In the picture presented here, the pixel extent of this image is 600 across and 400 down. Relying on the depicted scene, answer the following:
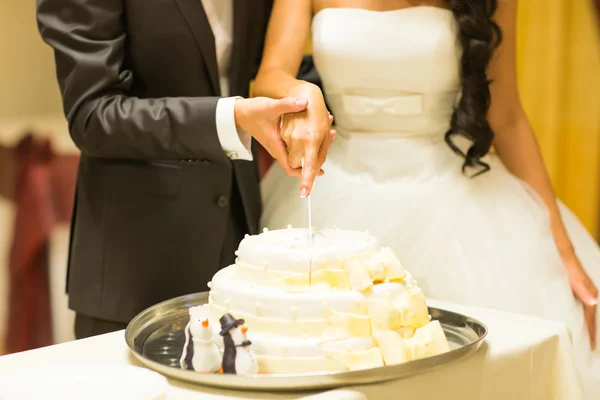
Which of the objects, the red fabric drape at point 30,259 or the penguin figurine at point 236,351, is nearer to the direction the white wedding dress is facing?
the penguin figurine

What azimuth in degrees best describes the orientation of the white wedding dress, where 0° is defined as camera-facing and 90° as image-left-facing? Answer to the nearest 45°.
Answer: approximately 0°

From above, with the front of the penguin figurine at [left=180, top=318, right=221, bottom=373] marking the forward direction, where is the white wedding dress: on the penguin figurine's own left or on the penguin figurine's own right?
on the penguin figurine's own left

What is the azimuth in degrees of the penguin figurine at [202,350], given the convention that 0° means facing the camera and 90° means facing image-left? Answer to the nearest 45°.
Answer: approximately 315°

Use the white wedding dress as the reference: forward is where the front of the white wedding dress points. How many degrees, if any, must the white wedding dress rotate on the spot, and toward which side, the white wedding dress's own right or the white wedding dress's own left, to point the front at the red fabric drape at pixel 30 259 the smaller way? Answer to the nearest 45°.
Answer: approximately 135° to the white wedding dress's own right

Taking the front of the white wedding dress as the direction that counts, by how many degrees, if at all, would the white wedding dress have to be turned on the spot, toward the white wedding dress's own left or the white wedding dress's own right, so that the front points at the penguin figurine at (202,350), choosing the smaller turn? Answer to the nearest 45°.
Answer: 0° — it already faces it
